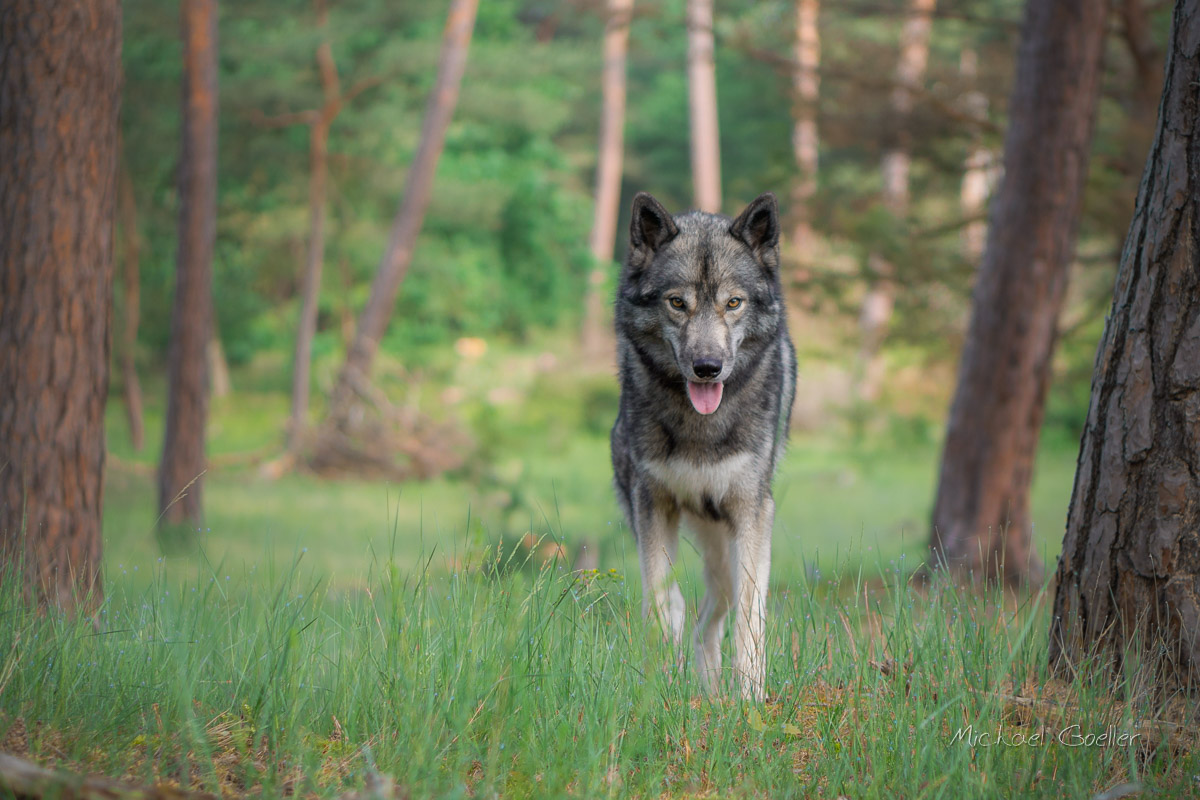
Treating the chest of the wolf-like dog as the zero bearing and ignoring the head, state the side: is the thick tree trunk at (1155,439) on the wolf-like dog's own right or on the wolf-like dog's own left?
on the wolf-like dog's own left

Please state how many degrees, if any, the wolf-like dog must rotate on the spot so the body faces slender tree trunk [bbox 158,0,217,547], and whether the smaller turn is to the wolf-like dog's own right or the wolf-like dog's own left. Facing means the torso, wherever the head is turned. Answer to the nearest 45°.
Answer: approximately 135° to the wolf-like dog's own right

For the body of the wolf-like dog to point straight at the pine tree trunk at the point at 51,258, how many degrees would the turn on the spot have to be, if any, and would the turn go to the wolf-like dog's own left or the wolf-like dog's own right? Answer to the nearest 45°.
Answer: approximately 90° to the wolf-like dog's own right

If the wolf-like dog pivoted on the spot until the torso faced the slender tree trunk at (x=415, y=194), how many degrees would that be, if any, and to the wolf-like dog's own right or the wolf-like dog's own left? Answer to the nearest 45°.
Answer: approximately 180°

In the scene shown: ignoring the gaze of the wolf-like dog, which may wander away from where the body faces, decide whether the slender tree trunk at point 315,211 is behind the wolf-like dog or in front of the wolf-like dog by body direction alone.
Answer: behind

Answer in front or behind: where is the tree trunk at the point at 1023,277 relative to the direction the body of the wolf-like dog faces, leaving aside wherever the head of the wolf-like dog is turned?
behind

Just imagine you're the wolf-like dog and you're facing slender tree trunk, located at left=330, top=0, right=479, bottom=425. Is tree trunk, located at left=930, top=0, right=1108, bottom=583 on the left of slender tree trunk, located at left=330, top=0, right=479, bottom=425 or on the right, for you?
right

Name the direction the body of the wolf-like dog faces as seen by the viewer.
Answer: toward the camera

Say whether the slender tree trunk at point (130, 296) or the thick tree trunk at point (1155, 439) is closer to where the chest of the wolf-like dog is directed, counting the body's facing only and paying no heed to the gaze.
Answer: the thick tree trunk

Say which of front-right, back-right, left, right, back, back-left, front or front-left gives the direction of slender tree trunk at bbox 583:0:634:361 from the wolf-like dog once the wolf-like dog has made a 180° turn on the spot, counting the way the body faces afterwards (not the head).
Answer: front
